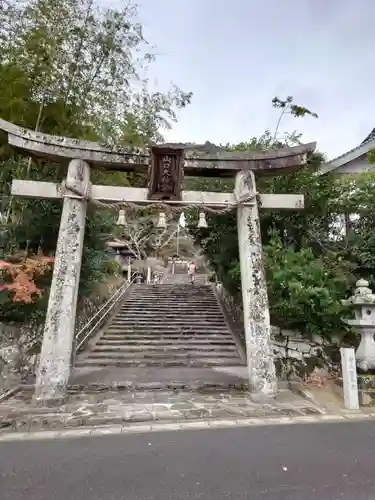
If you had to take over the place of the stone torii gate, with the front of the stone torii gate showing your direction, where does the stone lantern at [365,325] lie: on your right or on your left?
on your left

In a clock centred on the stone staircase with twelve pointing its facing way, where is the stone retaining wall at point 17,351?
The stone retaining wall is roughly at 2 o'clock from the stone staircase.

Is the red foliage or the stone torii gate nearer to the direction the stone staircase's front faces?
the stone torii gate

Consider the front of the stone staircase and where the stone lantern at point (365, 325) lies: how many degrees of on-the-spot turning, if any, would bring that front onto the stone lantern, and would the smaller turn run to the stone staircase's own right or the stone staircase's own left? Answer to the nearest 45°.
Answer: approximately 45° to the stone staircase's own left

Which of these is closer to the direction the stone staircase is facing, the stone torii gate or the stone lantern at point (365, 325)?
the stone torii gate

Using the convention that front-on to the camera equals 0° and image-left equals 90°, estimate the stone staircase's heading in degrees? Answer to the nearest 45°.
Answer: approximately 0°

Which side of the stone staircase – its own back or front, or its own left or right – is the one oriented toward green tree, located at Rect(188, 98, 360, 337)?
left

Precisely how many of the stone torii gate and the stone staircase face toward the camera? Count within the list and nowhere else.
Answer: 2

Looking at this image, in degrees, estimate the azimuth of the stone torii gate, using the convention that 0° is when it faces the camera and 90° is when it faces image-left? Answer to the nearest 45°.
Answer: approximately 0°

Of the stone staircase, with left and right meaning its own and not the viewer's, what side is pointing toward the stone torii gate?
front

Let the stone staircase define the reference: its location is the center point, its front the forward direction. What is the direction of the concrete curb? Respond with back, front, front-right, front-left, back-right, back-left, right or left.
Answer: front-right
